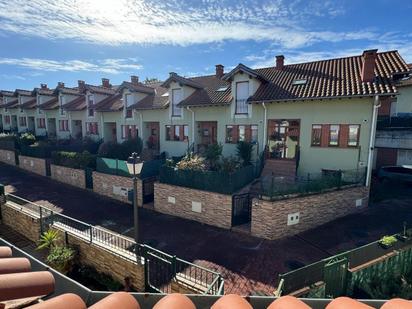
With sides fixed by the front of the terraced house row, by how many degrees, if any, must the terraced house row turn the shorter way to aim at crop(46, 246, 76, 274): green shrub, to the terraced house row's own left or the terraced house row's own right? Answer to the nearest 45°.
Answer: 0° — it already faces it

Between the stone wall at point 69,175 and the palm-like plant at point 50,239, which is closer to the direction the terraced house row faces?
the palm-like plant

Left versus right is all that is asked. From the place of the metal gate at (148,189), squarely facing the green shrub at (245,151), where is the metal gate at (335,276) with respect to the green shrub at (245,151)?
right

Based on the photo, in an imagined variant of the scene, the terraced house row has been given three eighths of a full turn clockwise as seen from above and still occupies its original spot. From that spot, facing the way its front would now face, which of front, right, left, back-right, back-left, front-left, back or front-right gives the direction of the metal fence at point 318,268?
back

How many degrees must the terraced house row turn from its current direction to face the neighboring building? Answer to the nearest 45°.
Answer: approximately 135° to its left

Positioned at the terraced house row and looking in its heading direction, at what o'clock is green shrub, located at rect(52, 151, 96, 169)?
The green shrub is roughly at 2 o'clock from the terraced house row.

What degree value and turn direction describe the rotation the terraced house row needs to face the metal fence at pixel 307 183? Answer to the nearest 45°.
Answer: approximately 45° to its left

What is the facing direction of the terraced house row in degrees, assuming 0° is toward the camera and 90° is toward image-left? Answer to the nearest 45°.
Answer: approximately 45°

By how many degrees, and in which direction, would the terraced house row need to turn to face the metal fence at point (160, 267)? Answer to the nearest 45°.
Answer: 0° — it already faces it

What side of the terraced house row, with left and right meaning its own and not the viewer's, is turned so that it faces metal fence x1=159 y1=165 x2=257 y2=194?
front

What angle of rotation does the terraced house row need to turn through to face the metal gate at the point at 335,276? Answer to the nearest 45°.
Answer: approximately 45° to its left
